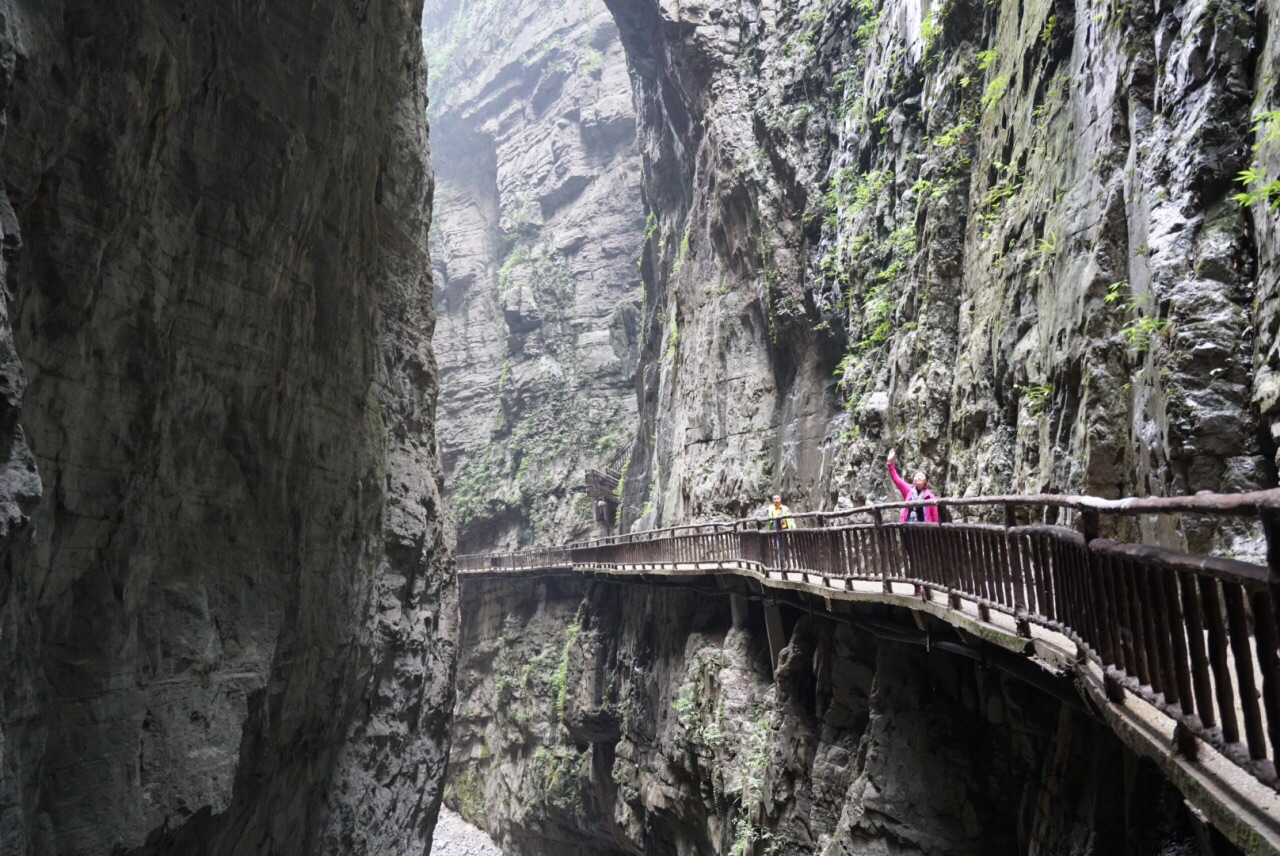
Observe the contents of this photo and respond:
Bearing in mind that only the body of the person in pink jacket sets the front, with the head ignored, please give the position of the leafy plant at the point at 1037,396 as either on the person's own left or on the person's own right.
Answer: on the person's own left

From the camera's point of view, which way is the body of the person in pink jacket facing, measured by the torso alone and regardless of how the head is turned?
toward the camera

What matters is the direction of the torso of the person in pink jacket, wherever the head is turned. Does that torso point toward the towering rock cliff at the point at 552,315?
no

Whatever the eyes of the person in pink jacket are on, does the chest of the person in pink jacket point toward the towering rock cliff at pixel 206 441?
no
